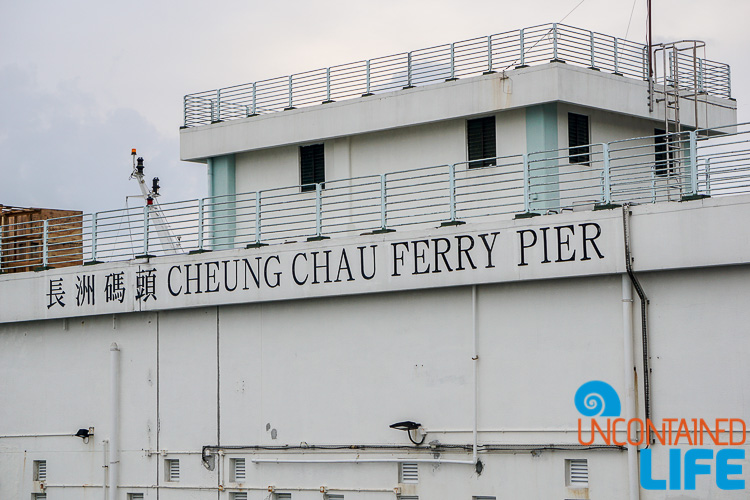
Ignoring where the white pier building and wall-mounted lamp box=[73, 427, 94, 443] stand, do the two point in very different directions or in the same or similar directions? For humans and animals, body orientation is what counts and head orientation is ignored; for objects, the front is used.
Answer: same or similar directions

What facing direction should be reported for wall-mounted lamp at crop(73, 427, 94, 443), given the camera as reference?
facing the viewer and to the left of the viewer
